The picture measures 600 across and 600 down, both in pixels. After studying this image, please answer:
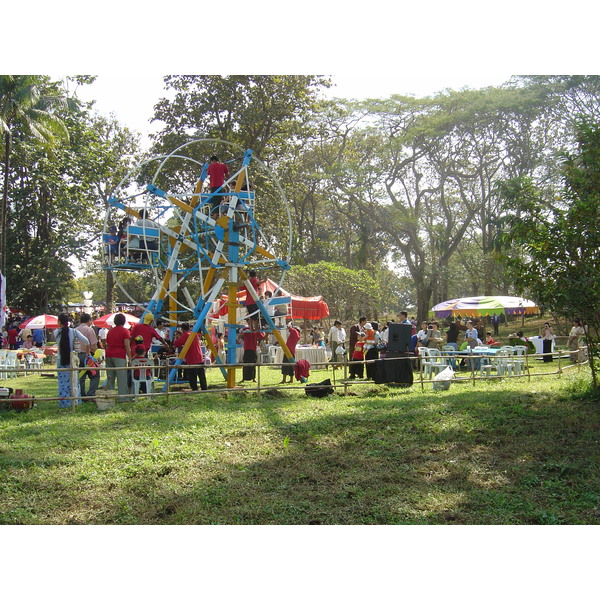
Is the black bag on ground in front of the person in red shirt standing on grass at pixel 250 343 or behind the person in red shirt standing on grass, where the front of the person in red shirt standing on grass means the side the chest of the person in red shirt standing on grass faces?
behind

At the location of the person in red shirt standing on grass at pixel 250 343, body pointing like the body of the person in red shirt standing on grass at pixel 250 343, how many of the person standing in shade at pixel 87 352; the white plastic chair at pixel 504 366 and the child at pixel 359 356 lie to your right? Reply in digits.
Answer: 2

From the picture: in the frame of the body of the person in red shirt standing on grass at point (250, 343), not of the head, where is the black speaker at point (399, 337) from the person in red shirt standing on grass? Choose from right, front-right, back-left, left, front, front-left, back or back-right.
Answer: back-right

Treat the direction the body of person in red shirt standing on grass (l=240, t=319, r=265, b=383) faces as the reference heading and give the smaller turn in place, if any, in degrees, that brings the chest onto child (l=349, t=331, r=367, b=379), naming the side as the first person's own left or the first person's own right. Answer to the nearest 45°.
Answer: approximately 90° to the first person's own right

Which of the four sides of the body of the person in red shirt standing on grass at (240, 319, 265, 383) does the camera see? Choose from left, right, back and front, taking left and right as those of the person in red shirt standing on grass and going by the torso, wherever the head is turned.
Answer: back
